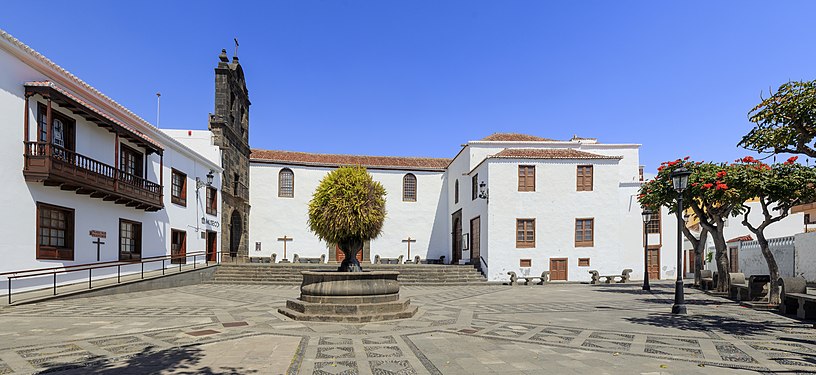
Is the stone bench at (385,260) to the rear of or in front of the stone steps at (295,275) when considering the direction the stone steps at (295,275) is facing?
to the rear

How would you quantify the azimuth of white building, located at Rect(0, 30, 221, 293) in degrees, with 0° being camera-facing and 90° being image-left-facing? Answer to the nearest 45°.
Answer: approximately 315°

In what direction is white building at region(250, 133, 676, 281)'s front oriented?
toward the camera

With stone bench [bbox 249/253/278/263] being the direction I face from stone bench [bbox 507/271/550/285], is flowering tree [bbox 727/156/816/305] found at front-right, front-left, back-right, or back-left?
back-left

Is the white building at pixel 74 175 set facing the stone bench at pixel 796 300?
yes

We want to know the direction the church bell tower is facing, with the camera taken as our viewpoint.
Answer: facing the viewer and to the right of the viewer

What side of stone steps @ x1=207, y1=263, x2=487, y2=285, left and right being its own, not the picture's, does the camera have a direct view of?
front

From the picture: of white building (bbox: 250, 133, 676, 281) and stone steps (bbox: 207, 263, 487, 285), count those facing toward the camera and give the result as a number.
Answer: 2
